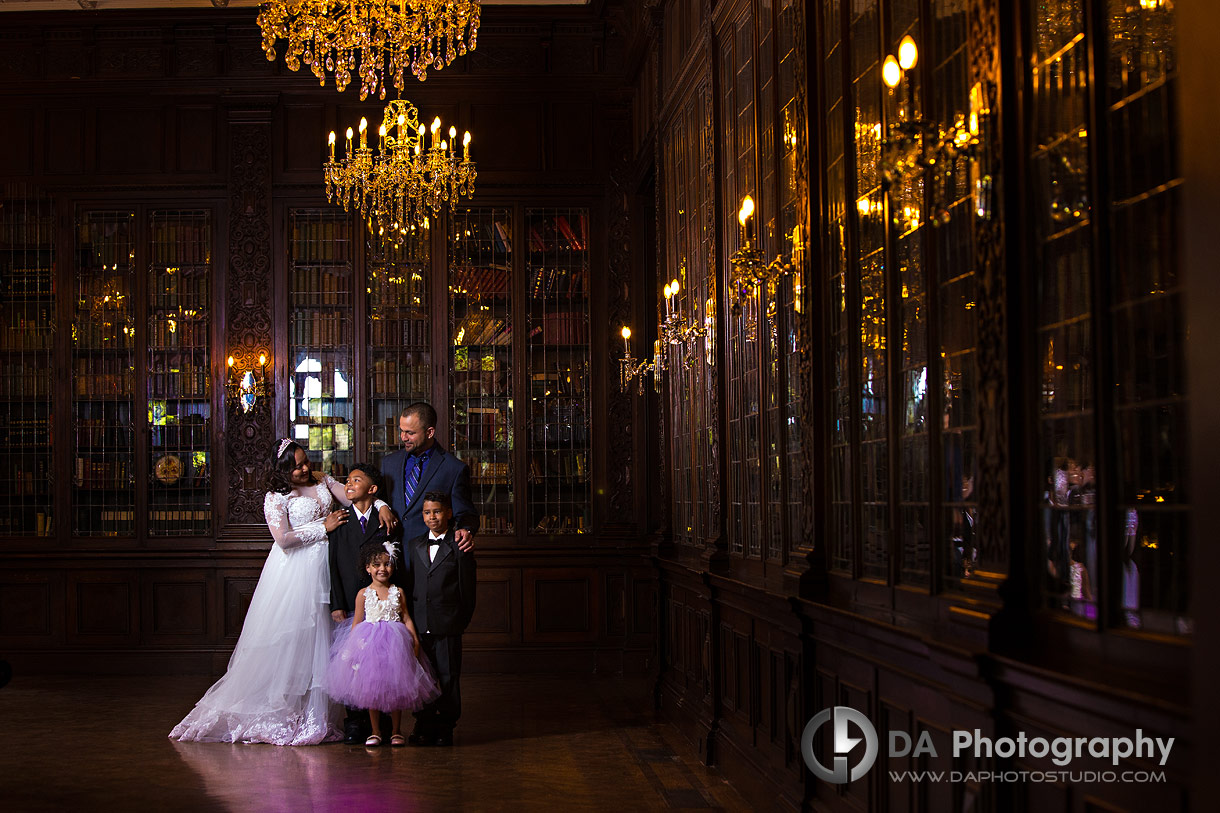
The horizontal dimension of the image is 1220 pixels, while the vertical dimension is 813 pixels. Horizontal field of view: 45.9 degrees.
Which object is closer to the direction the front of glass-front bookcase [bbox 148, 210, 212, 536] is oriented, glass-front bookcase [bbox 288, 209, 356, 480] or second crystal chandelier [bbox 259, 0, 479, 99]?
the second crystal chandelier

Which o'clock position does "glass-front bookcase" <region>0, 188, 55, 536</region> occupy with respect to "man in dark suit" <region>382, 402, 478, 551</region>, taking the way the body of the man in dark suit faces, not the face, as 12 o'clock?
The glass-front bookcase is roughly at 3 o'clock from the man in dark suit.

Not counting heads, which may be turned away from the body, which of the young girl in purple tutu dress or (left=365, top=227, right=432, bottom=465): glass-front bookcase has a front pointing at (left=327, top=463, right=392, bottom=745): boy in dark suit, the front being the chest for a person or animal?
the glass-front bookcase

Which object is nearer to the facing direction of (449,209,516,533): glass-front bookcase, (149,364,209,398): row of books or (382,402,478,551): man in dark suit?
the man in dark suit

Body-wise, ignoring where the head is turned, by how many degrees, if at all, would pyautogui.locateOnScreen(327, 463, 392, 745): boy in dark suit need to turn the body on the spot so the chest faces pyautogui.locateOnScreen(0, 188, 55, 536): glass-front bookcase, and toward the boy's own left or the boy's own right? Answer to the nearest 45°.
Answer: approximately 135° to the boy's own right

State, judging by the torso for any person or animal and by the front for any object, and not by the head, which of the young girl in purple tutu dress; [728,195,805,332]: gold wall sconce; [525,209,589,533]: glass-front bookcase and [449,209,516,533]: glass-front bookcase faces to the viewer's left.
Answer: the gold wall sconce

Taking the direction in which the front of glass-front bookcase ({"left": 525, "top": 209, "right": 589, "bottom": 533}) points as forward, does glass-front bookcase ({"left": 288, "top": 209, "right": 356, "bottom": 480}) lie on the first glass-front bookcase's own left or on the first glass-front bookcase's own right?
on the first glass-front bookcase's own right

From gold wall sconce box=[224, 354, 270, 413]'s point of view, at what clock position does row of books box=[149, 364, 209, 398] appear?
The row of books is roughly at 4 o'clock from the gold wall sconce.

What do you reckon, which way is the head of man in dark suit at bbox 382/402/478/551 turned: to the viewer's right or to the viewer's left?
to the viewer's left
